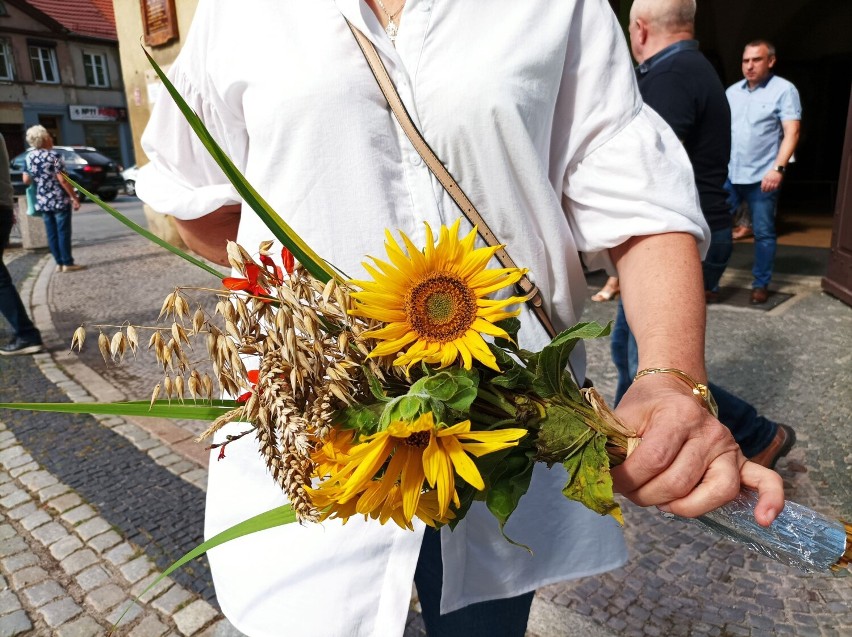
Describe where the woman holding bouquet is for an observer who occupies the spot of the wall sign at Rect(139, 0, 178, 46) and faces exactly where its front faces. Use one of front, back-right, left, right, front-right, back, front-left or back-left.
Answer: front

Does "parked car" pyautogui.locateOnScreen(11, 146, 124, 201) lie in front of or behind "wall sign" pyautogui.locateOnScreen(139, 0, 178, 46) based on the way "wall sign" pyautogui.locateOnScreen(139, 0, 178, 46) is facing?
behind

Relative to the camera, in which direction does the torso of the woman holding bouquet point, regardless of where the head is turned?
toward the camera

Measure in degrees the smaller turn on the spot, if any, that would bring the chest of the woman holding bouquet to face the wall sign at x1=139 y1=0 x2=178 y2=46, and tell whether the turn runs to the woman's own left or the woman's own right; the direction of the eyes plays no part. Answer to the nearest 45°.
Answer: approximately 135° to the woman's own right

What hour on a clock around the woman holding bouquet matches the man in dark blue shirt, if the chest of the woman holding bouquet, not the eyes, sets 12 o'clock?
The man in dark blue shirt is roughly at 7 o'clock from the woman holding bouquet.

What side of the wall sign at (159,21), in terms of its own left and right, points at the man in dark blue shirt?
front

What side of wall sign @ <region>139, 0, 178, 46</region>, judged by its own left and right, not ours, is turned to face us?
front

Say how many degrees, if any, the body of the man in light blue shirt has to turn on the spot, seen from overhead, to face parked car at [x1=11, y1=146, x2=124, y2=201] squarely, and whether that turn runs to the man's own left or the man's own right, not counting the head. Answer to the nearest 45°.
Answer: approximately 90° to the man's own right

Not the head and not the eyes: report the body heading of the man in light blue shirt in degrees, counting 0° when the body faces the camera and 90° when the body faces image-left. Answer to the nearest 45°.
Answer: approximately 45°

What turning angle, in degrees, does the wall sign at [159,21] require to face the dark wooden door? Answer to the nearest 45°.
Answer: approximately 45° to its left

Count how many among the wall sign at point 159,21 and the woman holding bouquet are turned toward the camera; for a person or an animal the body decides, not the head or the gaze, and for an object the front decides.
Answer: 2

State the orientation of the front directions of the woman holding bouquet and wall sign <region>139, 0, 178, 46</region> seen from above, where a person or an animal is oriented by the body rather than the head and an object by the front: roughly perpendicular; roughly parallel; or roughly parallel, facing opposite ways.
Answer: roughly parallel
